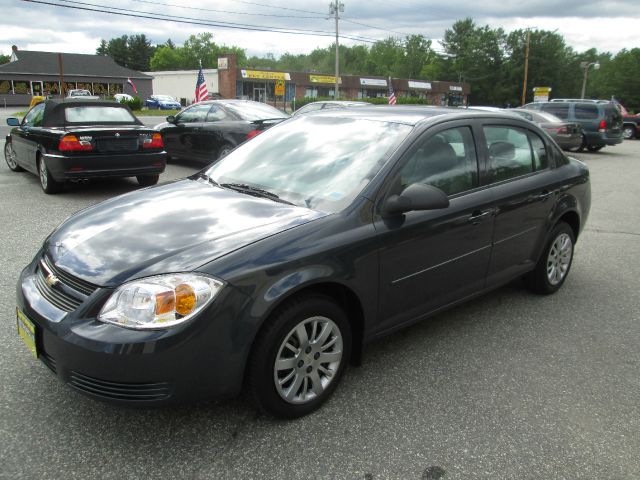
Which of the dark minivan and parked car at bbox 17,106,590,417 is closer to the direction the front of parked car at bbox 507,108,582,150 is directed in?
the dark minivan

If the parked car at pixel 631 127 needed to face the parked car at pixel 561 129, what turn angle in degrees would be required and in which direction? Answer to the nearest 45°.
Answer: approximately 90° to its left

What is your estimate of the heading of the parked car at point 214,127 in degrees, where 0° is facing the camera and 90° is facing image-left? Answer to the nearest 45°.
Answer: approximately 135°

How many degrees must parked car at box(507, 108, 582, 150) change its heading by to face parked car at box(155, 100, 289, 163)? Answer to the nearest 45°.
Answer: approximately 90° to its left

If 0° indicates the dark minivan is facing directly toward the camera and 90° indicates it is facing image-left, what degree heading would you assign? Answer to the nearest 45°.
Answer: approximately 135°

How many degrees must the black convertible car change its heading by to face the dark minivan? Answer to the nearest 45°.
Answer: approximately 135° to its right

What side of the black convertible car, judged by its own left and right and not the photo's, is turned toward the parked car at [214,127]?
right

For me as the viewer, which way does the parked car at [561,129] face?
facing away from the viewer and to the left of the viewer

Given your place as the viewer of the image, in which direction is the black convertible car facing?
facing away from the viewer and to the left of the viewer

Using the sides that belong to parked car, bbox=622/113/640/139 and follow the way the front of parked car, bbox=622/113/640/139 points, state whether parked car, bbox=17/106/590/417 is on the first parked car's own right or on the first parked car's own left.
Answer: on the first parked car's own left

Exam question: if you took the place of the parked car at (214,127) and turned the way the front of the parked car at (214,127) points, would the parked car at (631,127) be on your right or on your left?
on your right

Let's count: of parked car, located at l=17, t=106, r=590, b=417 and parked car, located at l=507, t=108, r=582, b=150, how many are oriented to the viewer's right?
0
